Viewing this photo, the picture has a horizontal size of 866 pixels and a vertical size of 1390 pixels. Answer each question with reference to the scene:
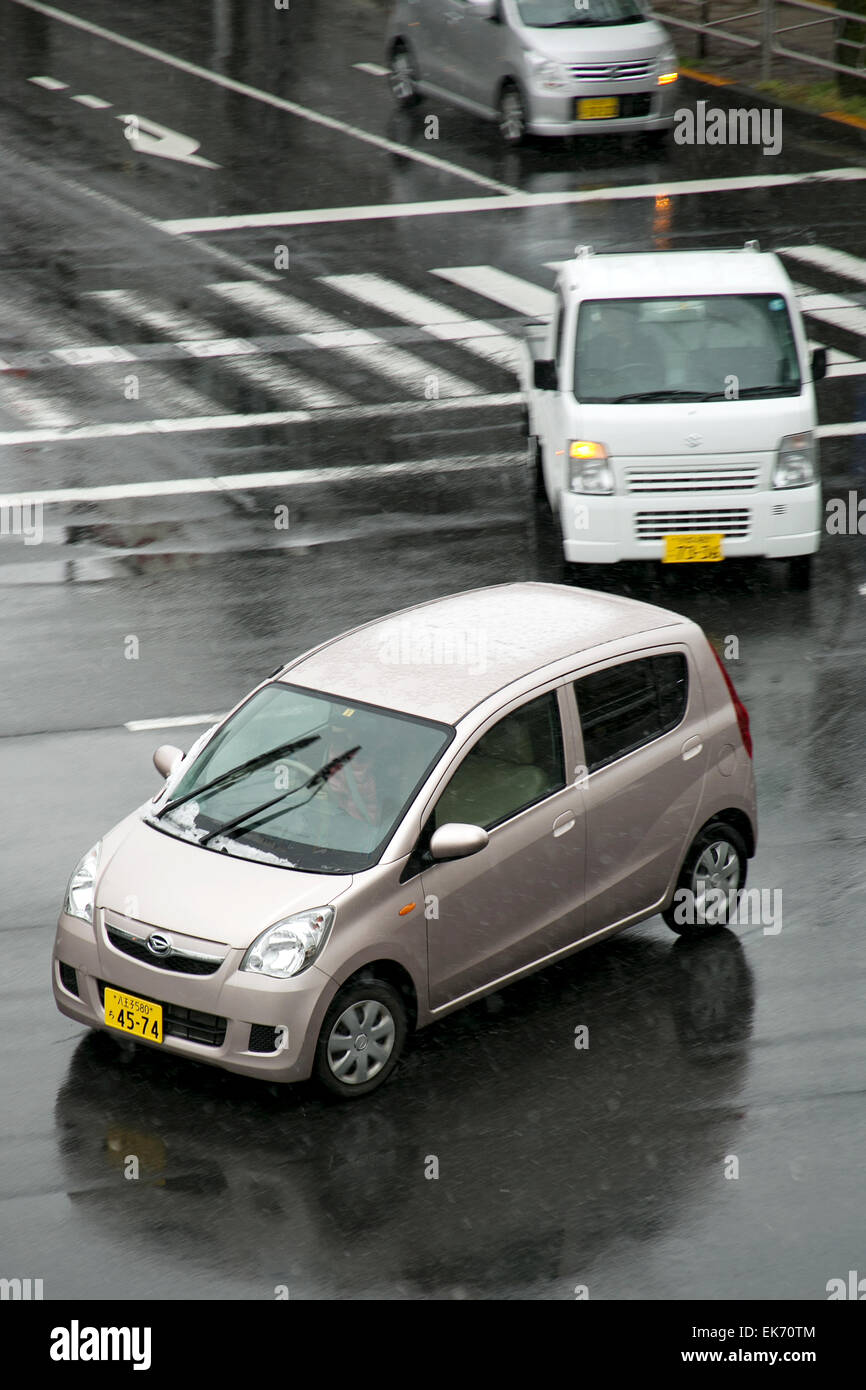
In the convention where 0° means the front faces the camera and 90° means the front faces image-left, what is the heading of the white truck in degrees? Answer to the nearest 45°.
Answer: approximately 0°

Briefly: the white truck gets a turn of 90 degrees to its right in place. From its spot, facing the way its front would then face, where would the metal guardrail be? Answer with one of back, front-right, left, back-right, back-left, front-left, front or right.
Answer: right
